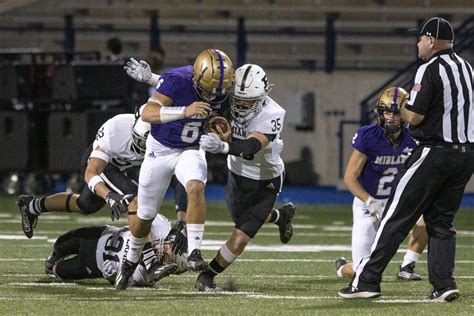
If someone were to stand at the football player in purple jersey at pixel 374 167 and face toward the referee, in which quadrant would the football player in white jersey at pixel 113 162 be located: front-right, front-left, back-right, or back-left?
back-right

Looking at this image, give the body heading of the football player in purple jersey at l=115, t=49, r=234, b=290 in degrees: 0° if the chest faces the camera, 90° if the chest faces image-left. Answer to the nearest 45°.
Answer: approximately 315°

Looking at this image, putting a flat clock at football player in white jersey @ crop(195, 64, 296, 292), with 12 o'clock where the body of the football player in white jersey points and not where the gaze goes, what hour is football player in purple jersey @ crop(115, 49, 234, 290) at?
The football player in purple jersey is roughly at 1 o'clock from the football player in white jersey.

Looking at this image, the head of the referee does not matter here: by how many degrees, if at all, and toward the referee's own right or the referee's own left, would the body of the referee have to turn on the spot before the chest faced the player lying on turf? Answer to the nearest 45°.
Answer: approximately 45° to the referee's own left

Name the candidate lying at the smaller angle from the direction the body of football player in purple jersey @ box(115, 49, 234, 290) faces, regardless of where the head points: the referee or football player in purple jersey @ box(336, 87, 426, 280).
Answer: the referee

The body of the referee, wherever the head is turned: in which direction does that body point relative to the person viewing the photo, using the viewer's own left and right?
facing away from the viewer and to the left of the viewer
